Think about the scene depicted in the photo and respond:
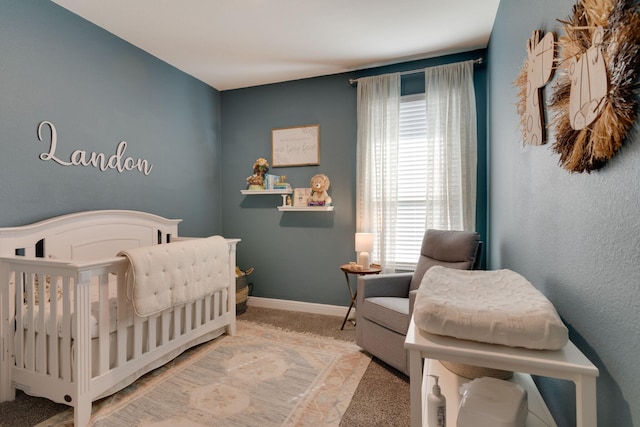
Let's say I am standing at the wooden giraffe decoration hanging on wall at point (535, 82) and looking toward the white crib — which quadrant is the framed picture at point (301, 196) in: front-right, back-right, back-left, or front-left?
front-right

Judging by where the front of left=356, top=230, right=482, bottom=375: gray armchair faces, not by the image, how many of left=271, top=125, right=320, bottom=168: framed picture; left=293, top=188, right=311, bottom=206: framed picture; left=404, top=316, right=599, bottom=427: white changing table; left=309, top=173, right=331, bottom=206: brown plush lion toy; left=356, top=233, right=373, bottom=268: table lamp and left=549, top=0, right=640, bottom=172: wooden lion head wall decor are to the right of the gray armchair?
4

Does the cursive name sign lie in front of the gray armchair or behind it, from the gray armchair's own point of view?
in front

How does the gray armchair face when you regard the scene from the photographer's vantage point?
facing the viewer and to the left of the viewer

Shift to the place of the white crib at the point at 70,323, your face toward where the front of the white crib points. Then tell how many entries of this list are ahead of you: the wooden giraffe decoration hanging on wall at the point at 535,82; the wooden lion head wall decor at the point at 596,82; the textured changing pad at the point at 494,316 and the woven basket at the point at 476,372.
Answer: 4

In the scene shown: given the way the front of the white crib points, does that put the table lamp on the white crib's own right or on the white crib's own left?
on the white crib's own left

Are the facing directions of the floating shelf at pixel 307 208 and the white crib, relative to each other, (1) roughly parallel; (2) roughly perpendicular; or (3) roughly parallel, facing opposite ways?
roughly perpendicular

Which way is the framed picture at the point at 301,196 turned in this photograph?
toward the camera

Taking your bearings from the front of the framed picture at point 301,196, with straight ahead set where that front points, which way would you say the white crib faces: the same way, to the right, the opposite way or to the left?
to the left

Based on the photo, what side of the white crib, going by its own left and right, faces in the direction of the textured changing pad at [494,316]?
front

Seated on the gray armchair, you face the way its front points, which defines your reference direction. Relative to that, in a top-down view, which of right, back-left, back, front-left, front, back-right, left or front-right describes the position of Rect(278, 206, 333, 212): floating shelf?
right

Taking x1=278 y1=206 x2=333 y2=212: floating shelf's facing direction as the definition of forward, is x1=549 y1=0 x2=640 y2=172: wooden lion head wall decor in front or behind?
in front

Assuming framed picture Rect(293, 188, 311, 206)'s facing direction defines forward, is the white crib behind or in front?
in front
